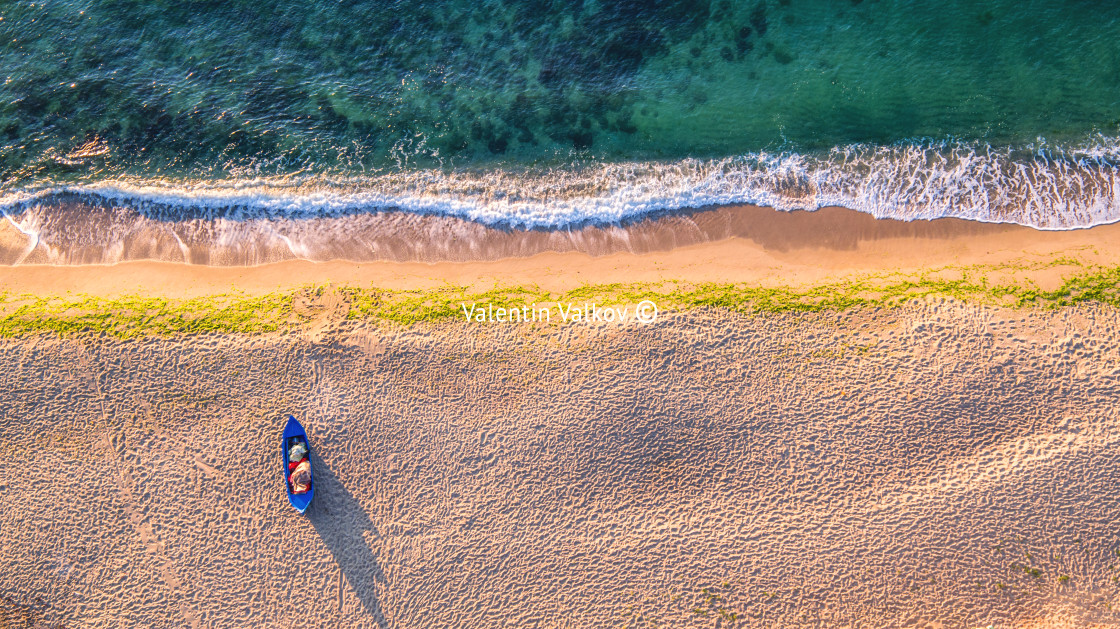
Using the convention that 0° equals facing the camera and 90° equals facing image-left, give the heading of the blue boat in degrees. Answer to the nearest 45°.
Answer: approximately 180°
